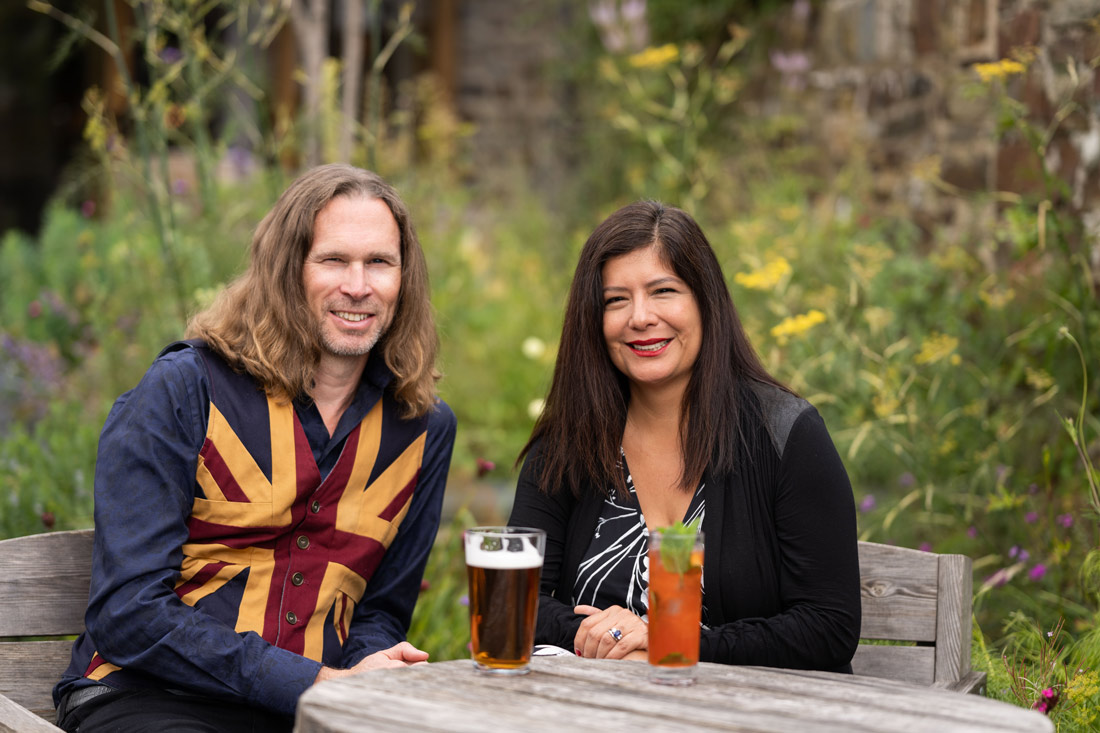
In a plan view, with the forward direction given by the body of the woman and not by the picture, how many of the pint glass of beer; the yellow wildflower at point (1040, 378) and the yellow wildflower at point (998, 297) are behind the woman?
2

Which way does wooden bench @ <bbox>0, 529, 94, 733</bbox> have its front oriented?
toward the camera

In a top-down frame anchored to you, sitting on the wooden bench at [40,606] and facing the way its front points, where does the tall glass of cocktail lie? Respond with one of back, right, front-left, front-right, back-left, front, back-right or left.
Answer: front-left

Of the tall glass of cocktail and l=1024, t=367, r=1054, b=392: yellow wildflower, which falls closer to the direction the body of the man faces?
the tall glass of cocktail

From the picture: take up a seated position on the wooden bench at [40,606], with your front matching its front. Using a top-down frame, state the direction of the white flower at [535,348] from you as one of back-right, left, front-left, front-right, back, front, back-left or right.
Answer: back-left

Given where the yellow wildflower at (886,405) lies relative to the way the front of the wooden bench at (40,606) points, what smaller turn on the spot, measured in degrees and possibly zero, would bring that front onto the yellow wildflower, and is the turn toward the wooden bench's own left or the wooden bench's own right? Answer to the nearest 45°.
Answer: approximately 90° to the wooden bench's own left

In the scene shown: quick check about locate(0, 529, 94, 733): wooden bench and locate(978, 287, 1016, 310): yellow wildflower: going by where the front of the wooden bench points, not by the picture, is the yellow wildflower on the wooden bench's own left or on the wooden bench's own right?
on the wooden bench's own left

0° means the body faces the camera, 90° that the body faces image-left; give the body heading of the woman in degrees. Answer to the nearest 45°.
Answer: approximately 45°

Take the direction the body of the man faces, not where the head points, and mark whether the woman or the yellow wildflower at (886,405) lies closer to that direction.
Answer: the woman

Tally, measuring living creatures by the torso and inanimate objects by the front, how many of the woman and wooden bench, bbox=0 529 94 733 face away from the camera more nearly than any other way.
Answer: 0

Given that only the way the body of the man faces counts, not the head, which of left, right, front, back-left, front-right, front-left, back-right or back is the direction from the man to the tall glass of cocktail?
front

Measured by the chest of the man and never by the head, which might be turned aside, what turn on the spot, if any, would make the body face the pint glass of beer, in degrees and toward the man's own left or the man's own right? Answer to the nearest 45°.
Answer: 0° — they already face it

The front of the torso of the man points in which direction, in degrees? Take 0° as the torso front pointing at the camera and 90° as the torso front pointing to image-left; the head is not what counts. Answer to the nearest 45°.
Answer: approximately 315°
